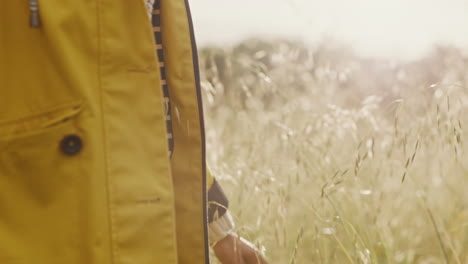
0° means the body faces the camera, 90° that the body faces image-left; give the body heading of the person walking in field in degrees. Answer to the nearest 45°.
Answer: approximately 315°
